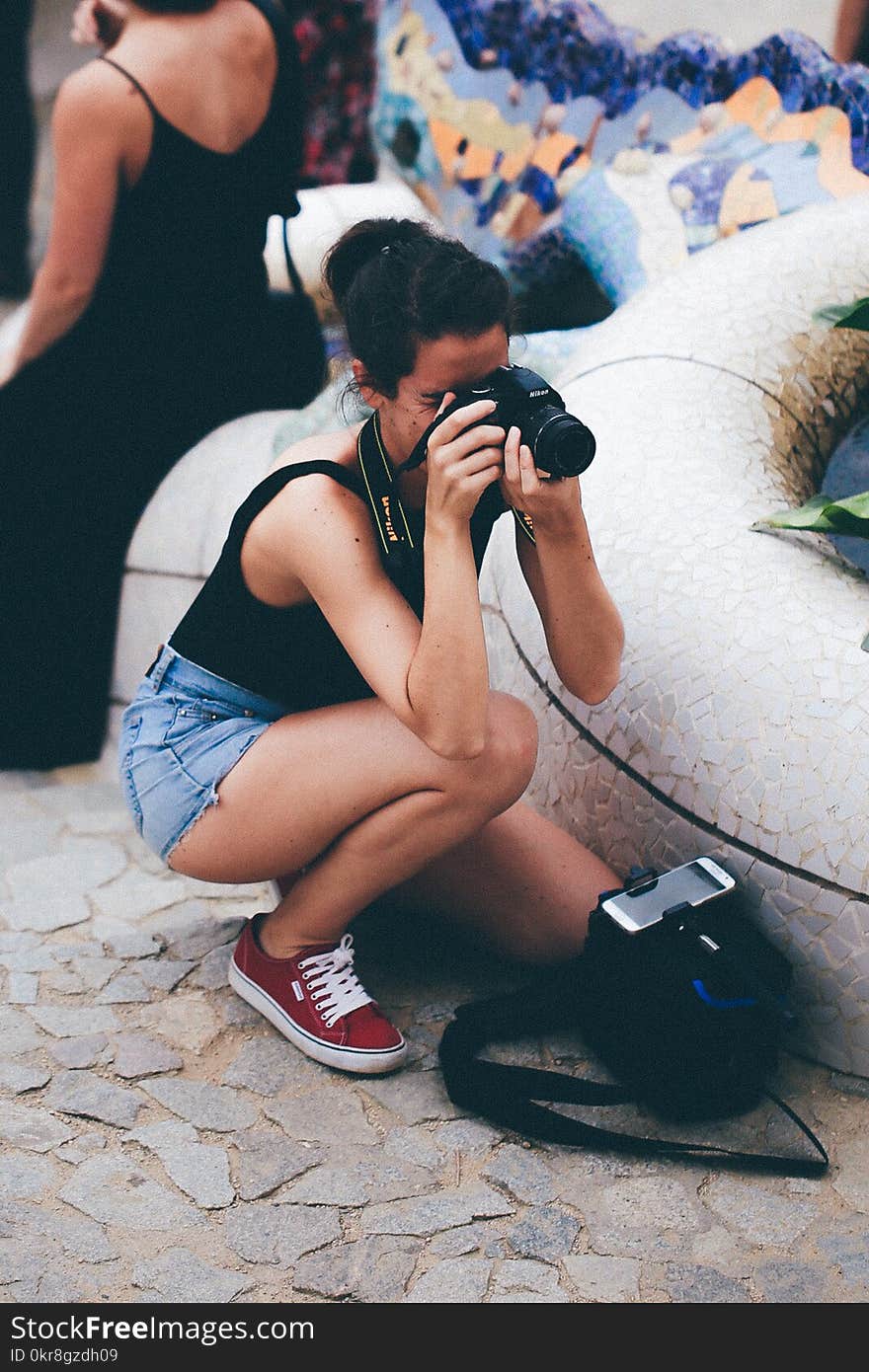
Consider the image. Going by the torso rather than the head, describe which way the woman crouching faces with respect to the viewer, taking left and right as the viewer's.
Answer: facing the viewer and to the right of the viewer

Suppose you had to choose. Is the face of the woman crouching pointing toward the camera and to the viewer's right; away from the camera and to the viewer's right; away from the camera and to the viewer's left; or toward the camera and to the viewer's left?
toward the camera and to the viewer's right

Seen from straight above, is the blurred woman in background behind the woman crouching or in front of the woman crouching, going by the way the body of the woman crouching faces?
behind
